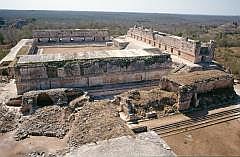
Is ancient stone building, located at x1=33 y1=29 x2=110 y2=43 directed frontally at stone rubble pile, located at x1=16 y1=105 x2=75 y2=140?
yes

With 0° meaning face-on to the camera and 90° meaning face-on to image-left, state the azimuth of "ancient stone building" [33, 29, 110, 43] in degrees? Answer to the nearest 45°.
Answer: approximately 0°

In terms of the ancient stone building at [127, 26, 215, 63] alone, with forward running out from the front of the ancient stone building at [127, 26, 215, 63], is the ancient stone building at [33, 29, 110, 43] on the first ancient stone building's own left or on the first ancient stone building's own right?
on the first ancient stone building's own right

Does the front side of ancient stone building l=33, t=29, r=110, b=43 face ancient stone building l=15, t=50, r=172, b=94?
yes

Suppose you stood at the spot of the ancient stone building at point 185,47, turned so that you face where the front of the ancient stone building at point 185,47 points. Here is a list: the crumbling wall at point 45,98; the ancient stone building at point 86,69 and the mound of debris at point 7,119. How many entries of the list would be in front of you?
3

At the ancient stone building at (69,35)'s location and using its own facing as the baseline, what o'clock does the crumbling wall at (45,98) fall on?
The crumbling wall is roughly at 12 o'clock from the ancient stone building.
